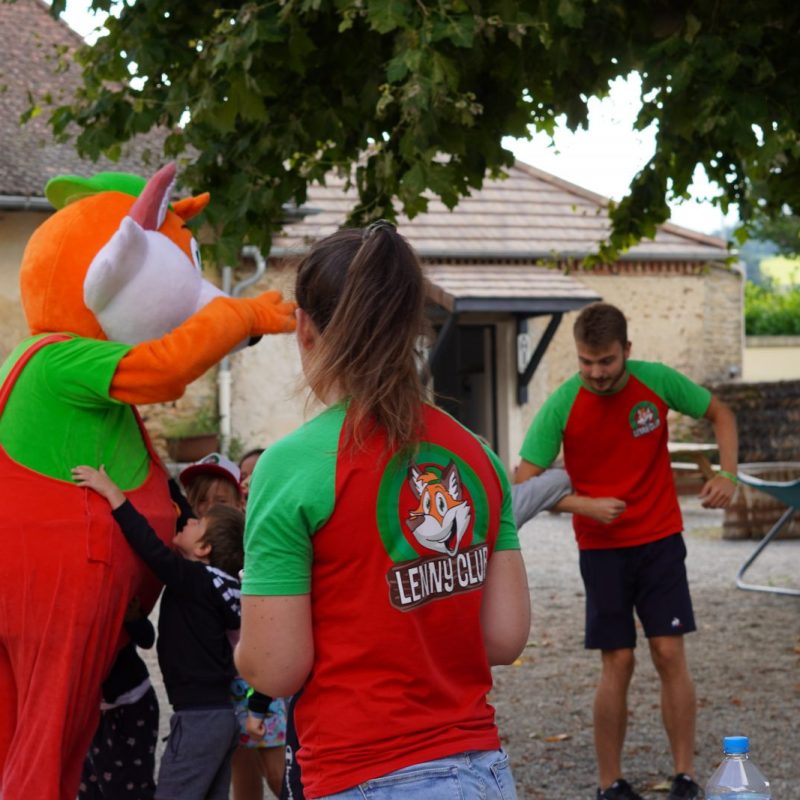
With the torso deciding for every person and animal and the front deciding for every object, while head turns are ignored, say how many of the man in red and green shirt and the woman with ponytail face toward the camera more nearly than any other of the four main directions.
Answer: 1

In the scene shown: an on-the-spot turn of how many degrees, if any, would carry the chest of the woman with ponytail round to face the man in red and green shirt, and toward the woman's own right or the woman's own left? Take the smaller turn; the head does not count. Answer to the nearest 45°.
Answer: approximately 45° to the woman's own right

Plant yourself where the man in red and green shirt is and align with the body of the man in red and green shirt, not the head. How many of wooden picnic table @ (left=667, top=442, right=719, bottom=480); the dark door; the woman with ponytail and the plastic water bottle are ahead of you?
2

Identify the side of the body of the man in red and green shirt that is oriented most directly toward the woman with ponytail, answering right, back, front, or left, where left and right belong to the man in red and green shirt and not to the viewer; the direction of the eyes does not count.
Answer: front

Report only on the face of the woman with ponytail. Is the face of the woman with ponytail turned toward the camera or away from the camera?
away from the camera

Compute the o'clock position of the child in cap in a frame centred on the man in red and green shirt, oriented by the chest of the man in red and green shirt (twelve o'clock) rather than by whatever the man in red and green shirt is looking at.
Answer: The child in cap is roughly at 2 o'clock from the man in red and green shirt.

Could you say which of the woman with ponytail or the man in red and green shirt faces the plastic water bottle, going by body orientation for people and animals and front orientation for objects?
the man in red and green shirt

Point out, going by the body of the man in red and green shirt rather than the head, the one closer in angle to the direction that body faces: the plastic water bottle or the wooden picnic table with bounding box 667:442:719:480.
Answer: the plastic water bottle

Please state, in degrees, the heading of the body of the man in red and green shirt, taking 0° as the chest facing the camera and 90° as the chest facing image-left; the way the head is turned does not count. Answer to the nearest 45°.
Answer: approximately 0°

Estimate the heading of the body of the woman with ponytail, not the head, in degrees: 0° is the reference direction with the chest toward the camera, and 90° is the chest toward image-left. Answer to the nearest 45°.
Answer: approximately 135°

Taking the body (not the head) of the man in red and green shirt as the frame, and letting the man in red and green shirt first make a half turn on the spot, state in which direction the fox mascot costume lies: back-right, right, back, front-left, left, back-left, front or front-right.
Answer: back-left
